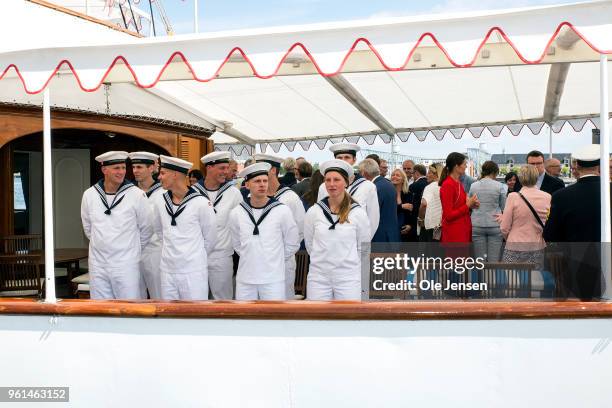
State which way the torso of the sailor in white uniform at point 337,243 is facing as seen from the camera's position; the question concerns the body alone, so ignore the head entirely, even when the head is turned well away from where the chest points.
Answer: toward the camera

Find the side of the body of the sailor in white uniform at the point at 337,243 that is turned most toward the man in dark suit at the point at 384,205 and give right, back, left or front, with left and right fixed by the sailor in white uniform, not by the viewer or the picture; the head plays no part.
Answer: back

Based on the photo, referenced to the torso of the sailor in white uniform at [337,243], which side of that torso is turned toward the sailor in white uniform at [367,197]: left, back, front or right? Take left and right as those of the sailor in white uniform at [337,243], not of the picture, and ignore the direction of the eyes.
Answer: back

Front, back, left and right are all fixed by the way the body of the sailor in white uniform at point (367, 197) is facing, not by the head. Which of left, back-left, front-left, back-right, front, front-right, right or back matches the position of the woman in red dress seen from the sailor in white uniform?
back-left

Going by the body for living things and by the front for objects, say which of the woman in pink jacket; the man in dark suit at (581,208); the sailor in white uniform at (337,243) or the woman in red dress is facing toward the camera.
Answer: the sailor in white uniform

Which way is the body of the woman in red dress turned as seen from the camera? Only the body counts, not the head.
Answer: to the viewer's right

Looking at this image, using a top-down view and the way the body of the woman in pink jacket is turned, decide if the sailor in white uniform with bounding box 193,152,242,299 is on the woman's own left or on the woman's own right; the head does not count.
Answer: on the woman's own left

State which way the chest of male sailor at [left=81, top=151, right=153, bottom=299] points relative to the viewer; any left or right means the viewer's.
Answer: facing the viewer

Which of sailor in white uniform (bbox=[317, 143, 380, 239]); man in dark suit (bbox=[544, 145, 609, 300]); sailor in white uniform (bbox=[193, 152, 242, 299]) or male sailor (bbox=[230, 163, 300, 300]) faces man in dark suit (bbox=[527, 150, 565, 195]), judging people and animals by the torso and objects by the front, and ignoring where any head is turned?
man in dark suit (bbox=[544, 145, 609, 300])

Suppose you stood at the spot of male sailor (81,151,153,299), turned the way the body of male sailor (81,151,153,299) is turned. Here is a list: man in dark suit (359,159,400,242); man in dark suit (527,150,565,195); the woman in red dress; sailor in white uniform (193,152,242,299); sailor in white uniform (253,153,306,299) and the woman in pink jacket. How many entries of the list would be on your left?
6

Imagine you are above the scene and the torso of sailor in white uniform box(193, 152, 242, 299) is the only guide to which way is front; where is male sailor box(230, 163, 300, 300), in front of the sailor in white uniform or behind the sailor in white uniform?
in front
